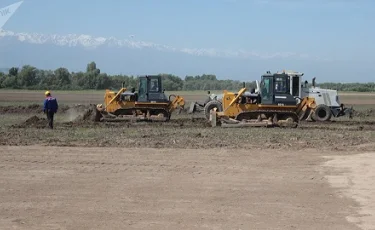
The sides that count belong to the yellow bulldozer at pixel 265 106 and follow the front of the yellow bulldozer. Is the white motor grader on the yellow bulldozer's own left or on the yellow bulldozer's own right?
on the yellow bulldozer's own right

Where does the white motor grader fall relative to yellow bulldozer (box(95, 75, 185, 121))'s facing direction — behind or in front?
behind

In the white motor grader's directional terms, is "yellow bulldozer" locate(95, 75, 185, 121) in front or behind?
in front

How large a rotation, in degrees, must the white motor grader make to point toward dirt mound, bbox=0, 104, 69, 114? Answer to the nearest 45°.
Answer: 0° — it already faces it

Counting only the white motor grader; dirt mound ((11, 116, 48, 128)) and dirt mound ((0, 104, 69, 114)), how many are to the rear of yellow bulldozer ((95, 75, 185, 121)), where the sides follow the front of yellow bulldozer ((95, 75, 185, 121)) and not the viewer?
1

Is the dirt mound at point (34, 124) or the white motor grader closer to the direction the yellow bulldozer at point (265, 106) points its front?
the dirt mound

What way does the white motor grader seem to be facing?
to the viewer's left

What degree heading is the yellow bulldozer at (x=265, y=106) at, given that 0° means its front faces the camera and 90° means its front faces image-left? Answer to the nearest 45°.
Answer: approximately 90°

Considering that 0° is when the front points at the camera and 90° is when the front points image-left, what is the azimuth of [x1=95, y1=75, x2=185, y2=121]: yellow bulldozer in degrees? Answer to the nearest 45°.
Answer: approximately 90°

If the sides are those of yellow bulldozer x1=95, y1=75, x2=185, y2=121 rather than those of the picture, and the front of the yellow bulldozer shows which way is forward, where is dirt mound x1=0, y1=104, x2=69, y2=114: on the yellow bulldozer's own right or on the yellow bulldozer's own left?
on the yellow bulldozer's own right

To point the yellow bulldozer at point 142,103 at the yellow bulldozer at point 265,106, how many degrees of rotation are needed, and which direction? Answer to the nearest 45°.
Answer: approximately 135° to its left

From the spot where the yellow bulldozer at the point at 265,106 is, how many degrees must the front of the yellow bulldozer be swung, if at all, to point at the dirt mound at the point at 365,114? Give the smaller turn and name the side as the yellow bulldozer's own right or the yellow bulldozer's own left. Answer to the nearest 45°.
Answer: approximately 135° to the yellow bulldozer's own right
